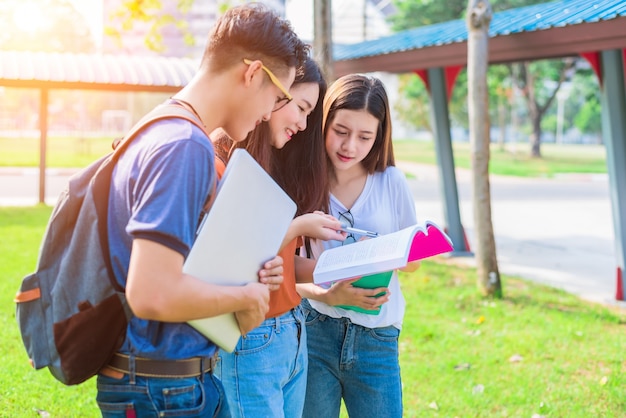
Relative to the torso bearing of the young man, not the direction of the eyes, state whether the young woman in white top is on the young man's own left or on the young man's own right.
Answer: on the young man's own left

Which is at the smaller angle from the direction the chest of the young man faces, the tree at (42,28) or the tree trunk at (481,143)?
the tree trunk

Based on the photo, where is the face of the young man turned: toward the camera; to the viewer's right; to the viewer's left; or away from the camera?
to the viewer's right

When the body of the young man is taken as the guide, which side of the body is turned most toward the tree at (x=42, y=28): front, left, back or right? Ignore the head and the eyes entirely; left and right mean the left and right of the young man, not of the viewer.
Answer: left

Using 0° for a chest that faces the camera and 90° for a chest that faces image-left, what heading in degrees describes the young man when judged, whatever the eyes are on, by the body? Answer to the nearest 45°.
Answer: approximately 270°

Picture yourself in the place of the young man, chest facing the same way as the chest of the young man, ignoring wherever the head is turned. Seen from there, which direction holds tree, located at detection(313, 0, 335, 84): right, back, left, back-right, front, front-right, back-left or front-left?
left

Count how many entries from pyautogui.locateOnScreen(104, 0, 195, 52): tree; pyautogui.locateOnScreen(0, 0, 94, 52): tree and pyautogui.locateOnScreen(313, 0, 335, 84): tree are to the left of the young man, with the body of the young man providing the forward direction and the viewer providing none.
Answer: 3

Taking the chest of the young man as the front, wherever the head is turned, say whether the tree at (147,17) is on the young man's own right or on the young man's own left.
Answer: on the young man's own left

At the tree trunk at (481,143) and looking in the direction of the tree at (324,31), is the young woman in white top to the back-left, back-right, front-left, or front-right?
back-left
